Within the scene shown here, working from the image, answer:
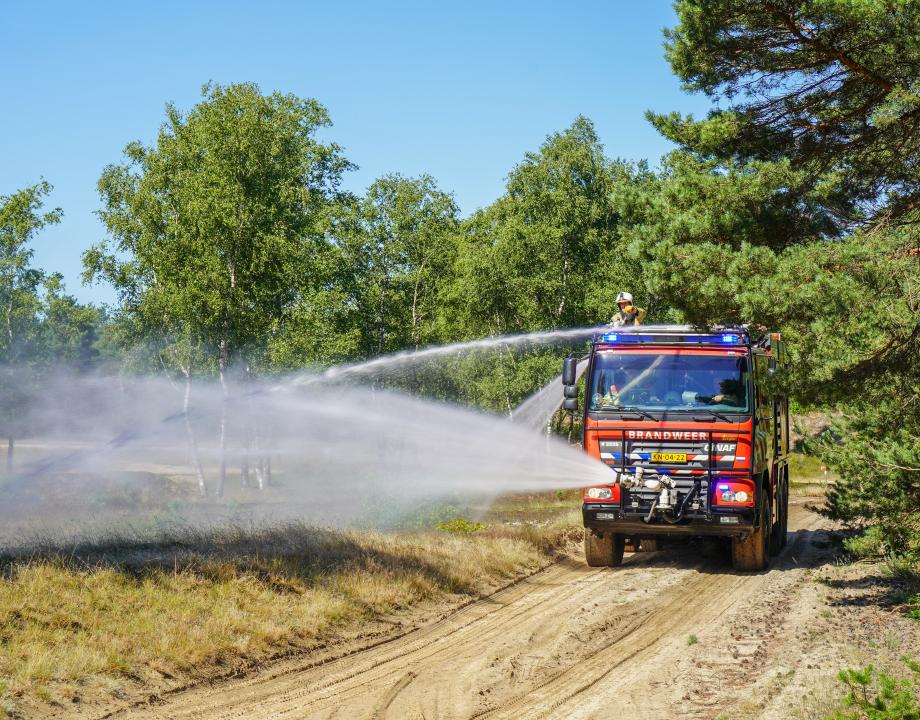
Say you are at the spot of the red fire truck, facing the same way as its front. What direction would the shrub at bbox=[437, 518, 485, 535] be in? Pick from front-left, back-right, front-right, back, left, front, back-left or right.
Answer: back-right

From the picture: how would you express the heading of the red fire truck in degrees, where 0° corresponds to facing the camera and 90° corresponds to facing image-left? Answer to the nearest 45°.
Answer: approximately 0°

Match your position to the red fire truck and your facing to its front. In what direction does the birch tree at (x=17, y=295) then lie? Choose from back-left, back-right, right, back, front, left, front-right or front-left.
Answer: back-right

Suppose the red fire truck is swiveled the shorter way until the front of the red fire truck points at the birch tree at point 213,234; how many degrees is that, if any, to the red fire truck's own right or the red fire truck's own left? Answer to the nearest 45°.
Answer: approximately 135° to the red fire truck's own right
